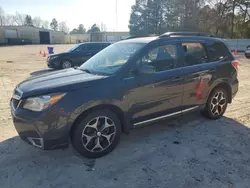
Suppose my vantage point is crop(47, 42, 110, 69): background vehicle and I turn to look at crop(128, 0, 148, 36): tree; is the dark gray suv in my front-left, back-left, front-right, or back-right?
back-right

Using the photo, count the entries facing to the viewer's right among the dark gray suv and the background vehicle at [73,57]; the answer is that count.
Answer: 0

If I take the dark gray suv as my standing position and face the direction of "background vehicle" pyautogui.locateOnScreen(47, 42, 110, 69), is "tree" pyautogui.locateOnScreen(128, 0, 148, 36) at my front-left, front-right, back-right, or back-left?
front-right

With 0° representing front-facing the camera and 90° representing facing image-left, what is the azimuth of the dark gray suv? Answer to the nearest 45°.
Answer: approximately 45°

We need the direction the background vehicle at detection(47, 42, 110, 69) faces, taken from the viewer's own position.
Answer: facing the viewer and to the left of the viewer

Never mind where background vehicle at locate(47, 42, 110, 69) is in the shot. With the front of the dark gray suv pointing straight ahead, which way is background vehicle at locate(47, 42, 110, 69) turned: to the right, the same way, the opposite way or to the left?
the same way

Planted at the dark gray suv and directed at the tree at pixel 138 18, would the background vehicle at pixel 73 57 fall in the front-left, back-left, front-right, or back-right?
front-left

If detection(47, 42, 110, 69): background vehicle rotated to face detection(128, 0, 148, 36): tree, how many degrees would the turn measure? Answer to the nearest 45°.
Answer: approximately 135° to its right

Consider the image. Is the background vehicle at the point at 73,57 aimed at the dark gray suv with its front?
no

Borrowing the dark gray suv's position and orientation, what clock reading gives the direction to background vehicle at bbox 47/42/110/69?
The background vehicle is roughly at 4 o'clock from the dark gray suv.

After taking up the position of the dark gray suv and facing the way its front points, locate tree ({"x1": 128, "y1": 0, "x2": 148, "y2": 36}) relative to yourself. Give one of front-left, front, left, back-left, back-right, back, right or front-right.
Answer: back-right
